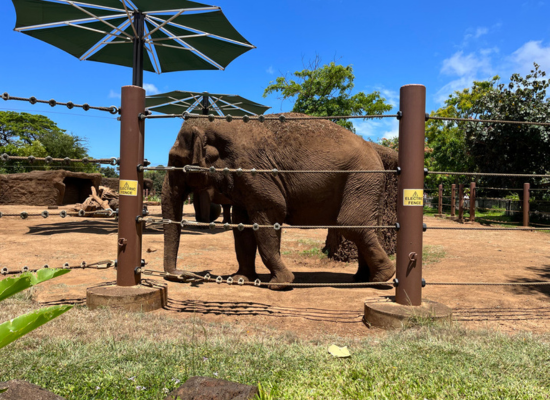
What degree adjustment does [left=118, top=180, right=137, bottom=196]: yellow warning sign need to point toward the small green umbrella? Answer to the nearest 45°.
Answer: approximately 180°

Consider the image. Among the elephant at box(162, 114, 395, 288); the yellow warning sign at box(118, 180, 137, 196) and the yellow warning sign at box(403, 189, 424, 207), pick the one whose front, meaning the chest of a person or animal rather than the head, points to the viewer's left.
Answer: the elephant

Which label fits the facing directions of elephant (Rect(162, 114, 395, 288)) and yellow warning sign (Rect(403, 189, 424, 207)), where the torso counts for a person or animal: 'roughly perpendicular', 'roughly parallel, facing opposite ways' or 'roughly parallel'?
roughly perpendicular

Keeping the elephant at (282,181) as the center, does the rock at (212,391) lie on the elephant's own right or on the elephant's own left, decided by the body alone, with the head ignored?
on the elephant's own left

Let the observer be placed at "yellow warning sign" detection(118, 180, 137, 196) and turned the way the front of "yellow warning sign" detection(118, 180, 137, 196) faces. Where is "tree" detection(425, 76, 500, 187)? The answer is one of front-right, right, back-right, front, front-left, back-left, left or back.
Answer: back-left

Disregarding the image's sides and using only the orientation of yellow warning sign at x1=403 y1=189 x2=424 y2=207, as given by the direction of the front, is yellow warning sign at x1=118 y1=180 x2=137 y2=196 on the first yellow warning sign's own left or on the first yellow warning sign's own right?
on the first yellow warning sign's own right

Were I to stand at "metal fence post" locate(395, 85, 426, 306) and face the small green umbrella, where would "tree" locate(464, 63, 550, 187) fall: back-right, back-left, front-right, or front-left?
front-right

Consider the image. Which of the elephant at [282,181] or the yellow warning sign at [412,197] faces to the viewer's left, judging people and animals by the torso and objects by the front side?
the elephant

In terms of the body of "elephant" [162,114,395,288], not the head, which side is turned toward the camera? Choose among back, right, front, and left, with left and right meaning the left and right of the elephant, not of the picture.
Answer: left

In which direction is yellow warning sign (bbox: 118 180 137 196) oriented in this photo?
toward the camera

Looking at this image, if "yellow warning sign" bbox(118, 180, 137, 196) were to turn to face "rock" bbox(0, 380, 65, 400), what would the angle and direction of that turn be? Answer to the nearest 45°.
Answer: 0° — it already faces it

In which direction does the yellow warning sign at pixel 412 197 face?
toward the camera

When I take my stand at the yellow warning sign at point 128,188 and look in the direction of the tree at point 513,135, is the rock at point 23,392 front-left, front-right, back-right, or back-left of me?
back-right
